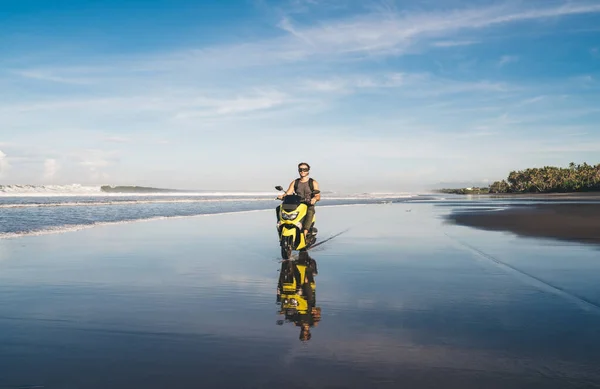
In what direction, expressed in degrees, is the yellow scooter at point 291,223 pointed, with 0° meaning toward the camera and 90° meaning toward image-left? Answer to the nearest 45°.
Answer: approximately 45°
